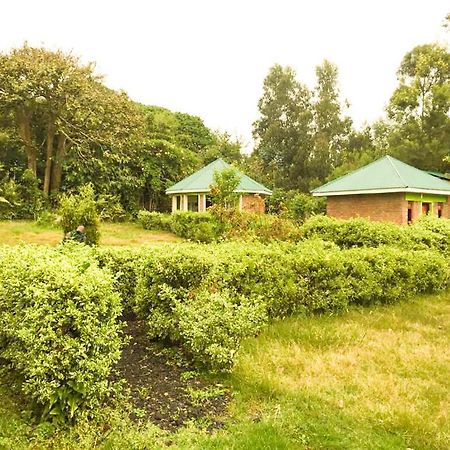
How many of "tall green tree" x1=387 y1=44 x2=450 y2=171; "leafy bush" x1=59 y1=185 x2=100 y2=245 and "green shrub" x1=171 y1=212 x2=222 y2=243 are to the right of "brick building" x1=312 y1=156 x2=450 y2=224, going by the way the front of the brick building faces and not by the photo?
2

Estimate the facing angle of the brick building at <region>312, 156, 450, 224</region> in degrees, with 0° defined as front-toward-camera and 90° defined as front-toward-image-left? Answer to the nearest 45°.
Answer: approximately 315°

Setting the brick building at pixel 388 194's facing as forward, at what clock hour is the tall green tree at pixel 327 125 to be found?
The tall green tree is roughly at 7 o'clock from the brick building.

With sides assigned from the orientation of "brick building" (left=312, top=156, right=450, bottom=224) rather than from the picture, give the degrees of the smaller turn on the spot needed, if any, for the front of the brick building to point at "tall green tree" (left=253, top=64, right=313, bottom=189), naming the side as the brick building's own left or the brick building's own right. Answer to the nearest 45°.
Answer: approximately 180°

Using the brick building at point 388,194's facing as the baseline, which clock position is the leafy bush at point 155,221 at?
The leafy bush is roughly at 4 o'clock from the brick building.

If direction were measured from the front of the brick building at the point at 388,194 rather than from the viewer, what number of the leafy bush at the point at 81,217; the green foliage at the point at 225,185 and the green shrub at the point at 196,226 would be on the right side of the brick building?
3

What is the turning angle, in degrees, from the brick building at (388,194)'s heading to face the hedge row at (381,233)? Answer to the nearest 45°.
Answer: approximately 45° to its right

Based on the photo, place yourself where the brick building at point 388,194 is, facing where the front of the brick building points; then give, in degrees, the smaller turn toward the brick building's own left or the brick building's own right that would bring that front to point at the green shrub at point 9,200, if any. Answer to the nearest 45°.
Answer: approximately 135° to the brick building's own right

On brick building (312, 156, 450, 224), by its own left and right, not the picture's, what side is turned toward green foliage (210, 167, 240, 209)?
right

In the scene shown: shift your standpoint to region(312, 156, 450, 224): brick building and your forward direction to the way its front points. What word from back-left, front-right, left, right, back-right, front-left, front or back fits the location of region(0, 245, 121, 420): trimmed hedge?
front-right

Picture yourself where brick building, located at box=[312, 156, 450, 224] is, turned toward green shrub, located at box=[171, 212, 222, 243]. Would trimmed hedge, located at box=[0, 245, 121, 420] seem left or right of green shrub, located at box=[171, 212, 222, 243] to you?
left

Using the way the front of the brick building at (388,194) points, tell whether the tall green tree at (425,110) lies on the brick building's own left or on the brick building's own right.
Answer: on the brick building's own left

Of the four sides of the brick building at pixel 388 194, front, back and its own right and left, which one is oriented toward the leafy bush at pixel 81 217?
right

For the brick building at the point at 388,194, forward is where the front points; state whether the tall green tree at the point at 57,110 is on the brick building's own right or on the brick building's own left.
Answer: on the brick building's own right
